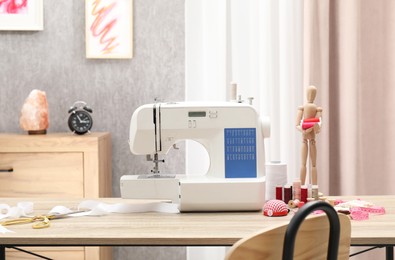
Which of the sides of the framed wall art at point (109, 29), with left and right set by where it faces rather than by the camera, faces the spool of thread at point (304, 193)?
front

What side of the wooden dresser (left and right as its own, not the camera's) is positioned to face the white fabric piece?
front

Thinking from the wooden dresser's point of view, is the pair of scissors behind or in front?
in front

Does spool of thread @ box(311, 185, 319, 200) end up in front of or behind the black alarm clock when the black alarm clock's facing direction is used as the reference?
in front

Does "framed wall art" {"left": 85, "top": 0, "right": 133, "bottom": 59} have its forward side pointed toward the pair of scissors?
yes

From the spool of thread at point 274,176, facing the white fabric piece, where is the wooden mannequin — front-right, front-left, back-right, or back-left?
back-right

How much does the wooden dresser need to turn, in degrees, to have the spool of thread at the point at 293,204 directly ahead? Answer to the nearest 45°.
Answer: approximately 45° to its left

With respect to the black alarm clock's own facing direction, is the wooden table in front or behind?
in front
